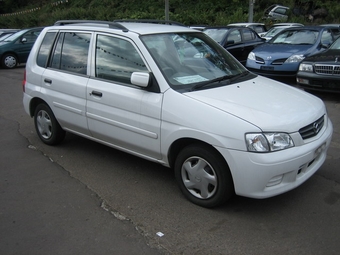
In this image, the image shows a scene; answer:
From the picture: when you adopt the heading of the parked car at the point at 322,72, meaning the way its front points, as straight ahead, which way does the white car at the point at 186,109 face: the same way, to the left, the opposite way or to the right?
to the left

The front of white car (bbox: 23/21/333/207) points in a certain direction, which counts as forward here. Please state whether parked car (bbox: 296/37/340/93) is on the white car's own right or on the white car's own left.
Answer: on the white car's own left

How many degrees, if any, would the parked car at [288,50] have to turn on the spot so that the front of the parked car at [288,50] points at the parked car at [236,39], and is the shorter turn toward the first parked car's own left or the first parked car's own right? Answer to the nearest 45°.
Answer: approximately 90° to the first parked car's own right

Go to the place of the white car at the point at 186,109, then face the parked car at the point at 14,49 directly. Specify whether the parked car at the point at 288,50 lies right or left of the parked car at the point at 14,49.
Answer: right

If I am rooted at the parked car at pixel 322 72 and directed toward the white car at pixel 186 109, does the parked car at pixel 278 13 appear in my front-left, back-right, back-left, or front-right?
back-right

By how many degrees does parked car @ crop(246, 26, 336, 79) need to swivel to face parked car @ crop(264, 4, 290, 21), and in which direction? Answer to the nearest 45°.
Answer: approximately 135° to its right

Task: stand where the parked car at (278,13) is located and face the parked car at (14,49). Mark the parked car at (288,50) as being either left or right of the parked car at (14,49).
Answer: left

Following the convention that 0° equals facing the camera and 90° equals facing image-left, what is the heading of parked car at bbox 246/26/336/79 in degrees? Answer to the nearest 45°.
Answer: approximately 45°

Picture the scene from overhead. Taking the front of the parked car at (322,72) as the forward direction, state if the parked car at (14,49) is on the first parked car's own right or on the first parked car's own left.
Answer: on the first parked car's own right

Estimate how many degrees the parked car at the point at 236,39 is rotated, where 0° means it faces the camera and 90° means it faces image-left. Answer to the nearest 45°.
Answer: approximately 45°

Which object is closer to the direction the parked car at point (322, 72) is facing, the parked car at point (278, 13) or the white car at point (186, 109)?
the white car

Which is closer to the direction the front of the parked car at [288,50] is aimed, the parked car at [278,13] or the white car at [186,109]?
the white car
